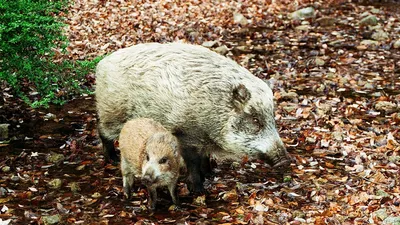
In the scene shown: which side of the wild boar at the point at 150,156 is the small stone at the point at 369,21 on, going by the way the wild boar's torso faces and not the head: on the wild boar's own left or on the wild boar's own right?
on the wild boar's own left

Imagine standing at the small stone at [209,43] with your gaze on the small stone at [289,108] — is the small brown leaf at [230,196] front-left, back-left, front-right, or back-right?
front-right

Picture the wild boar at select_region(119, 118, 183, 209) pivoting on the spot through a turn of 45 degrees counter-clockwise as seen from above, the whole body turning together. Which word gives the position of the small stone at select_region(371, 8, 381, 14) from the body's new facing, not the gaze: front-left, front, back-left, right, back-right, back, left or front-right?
front-left

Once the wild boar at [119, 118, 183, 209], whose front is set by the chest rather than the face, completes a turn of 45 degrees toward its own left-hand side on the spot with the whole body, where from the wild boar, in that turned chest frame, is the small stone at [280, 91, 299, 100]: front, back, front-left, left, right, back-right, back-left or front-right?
front-left

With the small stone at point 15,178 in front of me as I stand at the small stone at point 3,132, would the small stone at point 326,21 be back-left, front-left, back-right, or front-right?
back-left

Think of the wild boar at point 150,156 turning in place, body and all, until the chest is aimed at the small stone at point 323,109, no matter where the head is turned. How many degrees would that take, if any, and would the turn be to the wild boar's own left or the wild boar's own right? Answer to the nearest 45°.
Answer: approximately 90° to the wild boar's own left

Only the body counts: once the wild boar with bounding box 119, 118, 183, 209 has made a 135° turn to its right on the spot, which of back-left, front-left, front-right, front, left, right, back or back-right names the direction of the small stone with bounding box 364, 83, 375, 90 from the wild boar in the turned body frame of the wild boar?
back-right

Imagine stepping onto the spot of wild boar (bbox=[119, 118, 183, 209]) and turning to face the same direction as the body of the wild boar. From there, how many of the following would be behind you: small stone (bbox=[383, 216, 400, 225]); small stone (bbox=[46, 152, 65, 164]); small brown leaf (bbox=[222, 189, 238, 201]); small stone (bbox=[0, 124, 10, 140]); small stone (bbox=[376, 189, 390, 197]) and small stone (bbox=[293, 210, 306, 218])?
2

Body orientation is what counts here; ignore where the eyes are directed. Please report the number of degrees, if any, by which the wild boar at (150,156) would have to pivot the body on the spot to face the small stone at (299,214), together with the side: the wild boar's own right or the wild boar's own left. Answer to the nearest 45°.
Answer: approximately 45° to the wild boar's own left

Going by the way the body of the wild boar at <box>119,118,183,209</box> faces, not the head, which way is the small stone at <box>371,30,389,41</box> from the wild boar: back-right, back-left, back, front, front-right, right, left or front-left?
left
